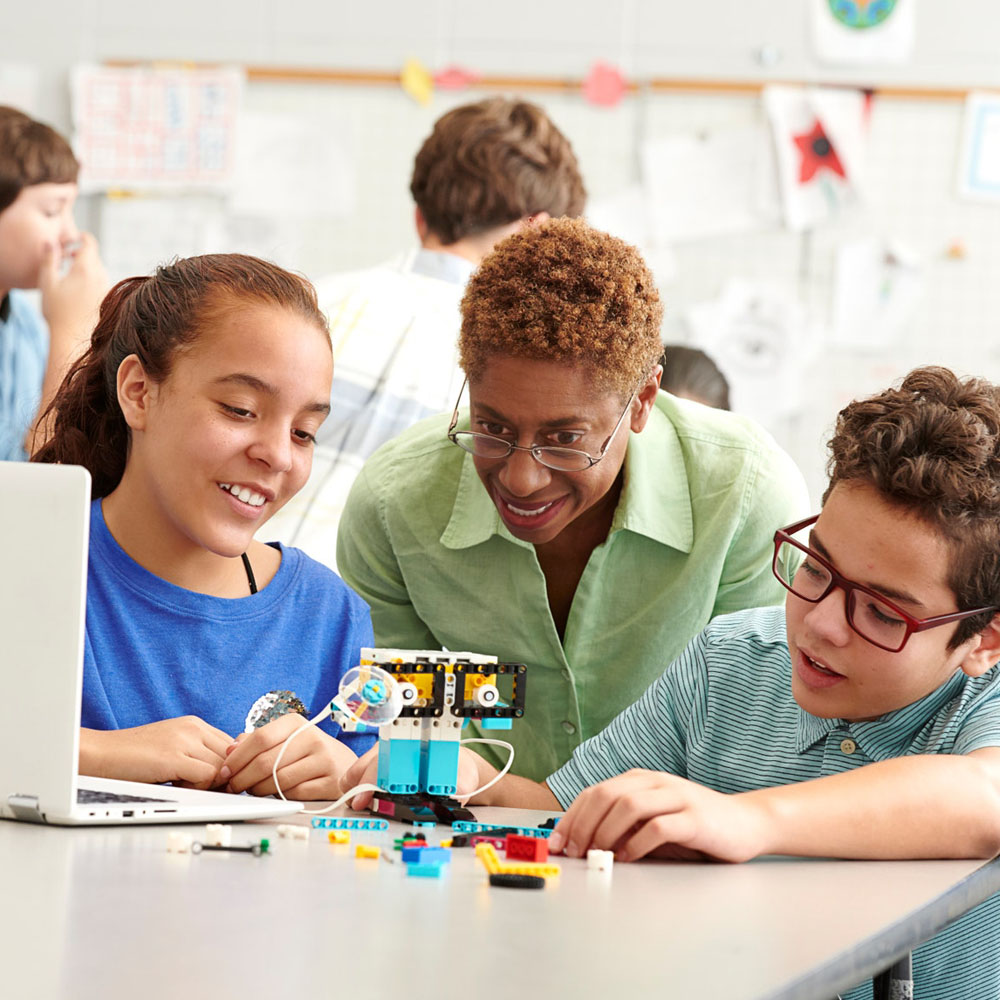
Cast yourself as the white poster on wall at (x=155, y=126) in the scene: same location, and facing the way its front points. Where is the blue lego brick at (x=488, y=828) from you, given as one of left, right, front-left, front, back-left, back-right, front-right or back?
front

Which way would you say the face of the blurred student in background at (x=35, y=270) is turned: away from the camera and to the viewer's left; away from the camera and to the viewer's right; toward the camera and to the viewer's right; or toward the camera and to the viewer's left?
toward the camera and to the viewer's right

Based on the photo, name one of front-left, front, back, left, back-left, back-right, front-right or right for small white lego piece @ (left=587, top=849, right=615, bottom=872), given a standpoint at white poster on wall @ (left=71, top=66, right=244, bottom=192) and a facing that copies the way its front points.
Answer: front

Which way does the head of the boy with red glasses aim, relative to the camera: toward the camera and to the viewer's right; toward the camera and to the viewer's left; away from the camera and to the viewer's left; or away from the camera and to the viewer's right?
toward the camera and to the viewer's left

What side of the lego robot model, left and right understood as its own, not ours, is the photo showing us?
front

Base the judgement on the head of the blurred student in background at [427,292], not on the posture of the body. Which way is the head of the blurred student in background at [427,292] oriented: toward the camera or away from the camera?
away from the camera

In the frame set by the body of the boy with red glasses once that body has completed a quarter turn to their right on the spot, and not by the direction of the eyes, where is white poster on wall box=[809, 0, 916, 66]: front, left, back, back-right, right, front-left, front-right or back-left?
front-right

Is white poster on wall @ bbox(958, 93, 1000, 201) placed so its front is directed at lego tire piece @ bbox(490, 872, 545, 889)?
yes

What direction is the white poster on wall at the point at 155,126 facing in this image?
toward the camera

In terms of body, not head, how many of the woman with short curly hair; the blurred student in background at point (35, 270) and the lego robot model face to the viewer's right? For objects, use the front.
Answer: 1

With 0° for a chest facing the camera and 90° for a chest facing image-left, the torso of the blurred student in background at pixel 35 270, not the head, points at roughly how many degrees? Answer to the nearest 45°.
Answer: approximately 270°

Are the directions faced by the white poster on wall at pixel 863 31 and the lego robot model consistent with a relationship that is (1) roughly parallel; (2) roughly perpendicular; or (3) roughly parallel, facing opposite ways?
roughly parallel

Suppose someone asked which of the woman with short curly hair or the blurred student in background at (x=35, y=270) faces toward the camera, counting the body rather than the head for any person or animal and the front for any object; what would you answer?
the woman with short curly hair

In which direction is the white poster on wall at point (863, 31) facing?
toward the camera

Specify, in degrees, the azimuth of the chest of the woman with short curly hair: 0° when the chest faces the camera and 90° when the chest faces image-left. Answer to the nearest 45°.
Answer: approximately 0°
